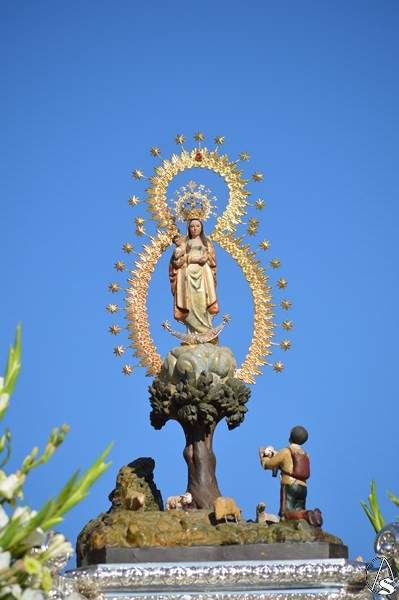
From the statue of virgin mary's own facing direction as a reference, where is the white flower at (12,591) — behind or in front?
in front

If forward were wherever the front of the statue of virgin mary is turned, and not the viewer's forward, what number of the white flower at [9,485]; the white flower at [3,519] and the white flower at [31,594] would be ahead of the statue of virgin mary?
3

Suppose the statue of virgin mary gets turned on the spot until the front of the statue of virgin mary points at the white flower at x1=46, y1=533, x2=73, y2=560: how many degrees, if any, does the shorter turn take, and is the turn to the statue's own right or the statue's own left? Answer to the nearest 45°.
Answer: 0° — it already faces it

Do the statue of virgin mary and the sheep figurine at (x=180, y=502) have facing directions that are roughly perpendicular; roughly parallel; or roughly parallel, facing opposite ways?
roughly perpendicular

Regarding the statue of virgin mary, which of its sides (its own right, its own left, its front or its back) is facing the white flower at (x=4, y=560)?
front

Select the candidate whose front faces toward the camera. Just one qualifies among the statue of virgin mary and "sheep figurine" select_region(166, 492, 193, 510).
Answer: the statue of virgin mary

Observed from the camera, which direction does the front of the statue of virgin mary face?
facing the viewer

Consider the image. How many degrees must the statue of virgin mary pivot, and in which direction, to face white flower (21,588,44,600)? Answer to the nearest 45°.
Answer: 0° — it already faces it
